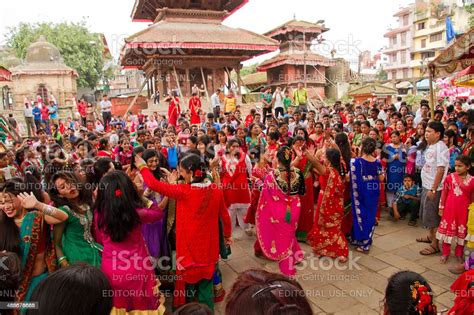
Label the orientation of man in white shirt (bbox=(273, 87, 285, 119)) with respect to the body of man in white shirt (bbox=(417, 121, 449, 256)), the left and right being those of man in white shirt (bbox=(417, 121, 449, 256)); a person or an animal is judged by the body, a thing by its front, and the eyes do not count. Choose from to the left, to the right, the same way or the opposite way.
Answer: to the left

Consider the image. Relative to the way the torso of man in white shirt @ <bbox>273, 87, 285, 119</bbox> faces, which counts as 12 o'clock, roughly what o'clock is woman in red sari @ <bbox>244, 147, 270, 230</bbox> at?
The woman in red sari is roughly at 12 o'clock from the man in white shirt.

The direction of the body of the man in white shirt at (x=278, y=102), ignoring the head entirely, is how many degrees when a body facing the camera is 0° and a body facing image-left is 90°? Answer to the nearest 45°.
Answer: approximately 0°

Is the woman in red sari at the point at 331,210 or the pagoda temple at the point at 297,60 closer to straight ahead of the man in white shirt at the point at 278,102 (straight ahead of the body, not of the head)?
the woman in red sari

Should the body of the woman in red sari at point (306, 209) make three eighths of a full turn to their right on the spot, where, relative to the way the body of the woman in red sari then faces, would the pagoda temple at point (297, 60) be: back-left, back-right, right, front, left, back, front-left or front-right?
front

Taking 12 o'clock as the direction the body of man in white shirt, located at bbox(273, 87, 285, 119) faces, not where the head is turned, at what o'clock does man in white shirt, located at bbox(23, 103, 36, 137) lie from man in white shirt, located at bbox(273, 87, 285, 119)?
man in white shirt, located at bbox(23, 103, 36, 137) is roughly at 3 o'clock from man in white shirt, located at bbox(273, 87, 285, 119).

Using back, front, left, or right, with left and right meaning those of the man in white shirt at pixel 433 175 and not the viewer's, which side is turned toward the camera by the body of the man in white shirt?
left

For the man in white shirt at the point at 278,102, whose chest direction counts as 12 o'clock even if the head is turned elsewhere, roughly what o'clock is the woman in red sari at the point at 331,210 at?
The woman in red sari is roughly at 12 o'clock from the man in white shirt.

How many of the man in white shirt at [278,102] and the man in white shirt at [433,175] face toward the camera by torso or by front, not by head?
1

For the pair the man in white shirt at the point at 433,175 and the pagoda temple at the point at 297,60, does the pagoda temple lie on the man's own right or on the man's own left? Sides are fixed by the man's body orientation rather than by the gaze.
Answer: on the man's own right

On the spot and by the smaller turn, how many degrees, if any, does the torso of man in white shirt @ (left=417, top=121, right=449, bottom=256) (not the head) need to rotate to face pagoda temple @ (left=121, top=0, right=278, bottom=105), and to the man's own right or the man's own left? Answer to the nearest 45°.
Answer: approximately 45° to the man's own right
